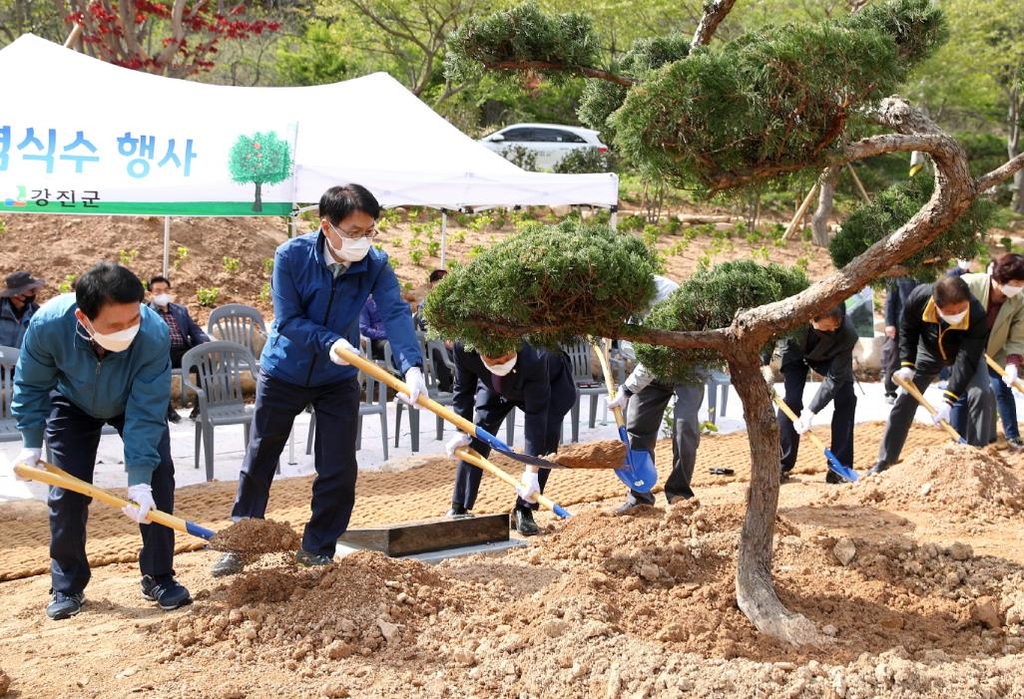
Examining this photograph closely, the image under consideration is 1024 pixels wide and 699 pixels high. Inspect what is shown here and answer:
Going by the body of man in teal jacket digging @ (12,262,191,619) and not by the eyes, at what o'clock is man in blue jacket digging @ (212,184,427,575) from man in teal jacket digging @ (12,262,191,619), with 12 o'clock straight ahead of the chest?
man in blue jacket digging @ (212,184,427,575) is roughly at 10 o'clock from man in teal jacket digging @ (12,262,191,619).

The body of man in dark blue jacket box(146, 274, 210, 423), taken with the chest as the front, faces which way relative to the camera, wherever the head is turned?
toward the camera

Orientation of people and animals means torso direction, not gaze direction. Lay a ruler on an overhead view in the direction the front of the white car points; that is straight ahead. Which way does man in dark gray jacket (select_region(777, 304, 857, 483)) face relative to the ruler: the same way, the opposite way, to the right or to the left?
to the left

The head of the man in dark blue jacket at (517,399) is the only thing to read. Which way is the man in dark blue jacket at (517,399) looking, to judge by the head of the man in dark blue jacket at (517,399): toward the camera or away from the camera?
toward the camera

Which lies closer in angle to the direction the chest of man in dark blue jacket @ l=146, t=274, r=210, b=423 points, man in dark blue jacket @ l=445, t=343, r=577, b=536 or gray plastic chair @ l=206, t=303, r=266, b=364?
the man in dark blue jacket

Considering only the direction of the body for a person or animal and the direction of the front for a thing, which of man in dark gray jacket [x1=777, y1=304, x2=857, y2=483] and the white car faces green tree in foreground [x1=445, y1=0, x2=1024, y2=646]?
the man in dark gray jacket

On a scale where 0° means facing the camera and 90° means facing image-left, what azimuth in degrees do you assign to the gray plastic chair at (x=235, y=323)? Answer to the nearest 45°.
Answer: approximately 0°

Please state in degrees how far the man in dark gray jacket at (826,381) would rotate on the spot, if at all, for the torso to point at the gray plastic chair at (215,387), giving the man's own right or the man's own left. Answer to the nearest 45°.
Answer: approximately 90° to the man's own right

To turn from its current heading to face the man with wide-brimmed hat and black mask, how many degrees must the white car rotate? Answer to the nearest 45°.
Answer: approximately 90° to its left

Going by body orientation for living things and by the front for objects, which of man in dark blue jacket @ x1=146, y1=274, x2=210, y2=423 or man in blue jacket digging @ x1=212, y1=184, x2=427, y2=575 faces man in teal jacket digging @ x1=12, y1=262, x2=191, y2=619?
the man in dark blue jacket

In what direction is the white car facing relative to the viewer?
to the viewer's left

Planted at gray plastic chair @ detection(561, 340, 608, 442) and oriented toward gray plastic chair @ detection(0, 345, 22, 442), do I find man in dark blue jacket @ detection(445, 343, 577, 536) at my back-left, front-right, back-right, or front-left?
front-left

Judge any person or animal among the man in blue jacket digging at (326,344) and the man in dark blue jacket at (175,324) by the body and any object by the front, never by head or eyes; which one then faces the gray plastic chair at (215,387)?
the man in dark blue jacket

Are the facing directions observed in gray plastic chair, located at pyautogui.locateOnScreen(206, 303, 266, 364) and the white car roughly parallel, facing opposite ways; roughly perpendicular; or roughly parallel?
roughly perpendicular

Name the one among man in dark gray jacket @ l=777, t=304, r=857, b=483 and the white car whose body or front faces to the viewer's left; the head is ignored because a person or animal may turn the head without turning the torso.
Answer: the white car

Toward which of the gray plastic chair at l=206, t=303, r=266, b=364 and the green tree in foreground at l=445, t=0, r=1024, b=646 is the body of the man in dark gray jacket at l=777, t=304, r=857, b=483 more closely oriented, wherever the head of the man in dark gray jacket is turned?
the green tree in foreground

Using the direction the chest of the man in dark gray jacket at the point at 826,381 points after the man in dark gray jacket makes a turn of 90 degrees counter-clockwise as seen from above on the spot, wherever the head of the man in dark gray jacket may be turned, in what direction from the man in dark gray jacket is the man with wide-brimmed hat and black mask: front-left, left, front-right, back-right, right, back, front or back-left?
back

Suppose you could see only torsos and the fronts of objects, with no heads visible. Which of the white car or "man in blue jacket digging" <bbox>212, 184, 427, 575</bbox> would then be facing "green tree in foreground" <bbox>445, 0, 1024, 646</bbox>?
the man in blue jacket digging

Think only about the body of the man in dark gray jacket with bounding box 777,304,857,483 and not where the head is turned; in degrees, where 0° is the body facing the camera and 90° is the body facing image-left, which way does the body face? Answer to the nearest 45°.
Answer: approximately 0°
